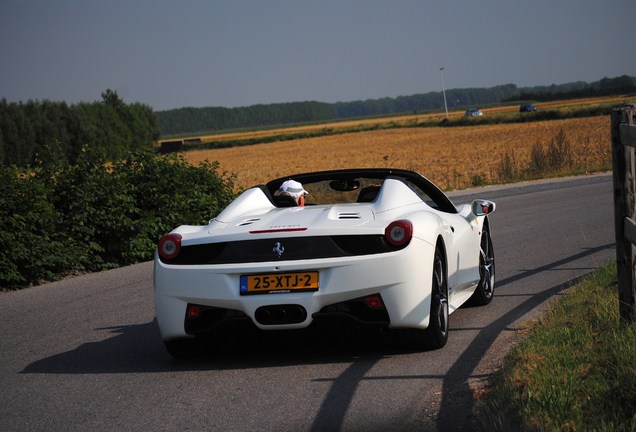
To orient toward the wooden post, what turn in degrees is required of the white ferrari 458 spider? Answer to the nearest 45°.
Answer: approximately 45° to its right

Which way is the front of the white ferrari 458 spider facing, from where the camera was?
facing away from the viewer and to the right of the viewer

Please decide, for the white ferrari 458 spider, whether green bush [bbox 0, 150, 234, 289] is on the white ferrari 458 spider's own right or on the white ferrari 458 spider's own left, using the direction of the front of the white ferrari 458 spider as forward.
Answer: on the white ferrari 458 spider's own left
